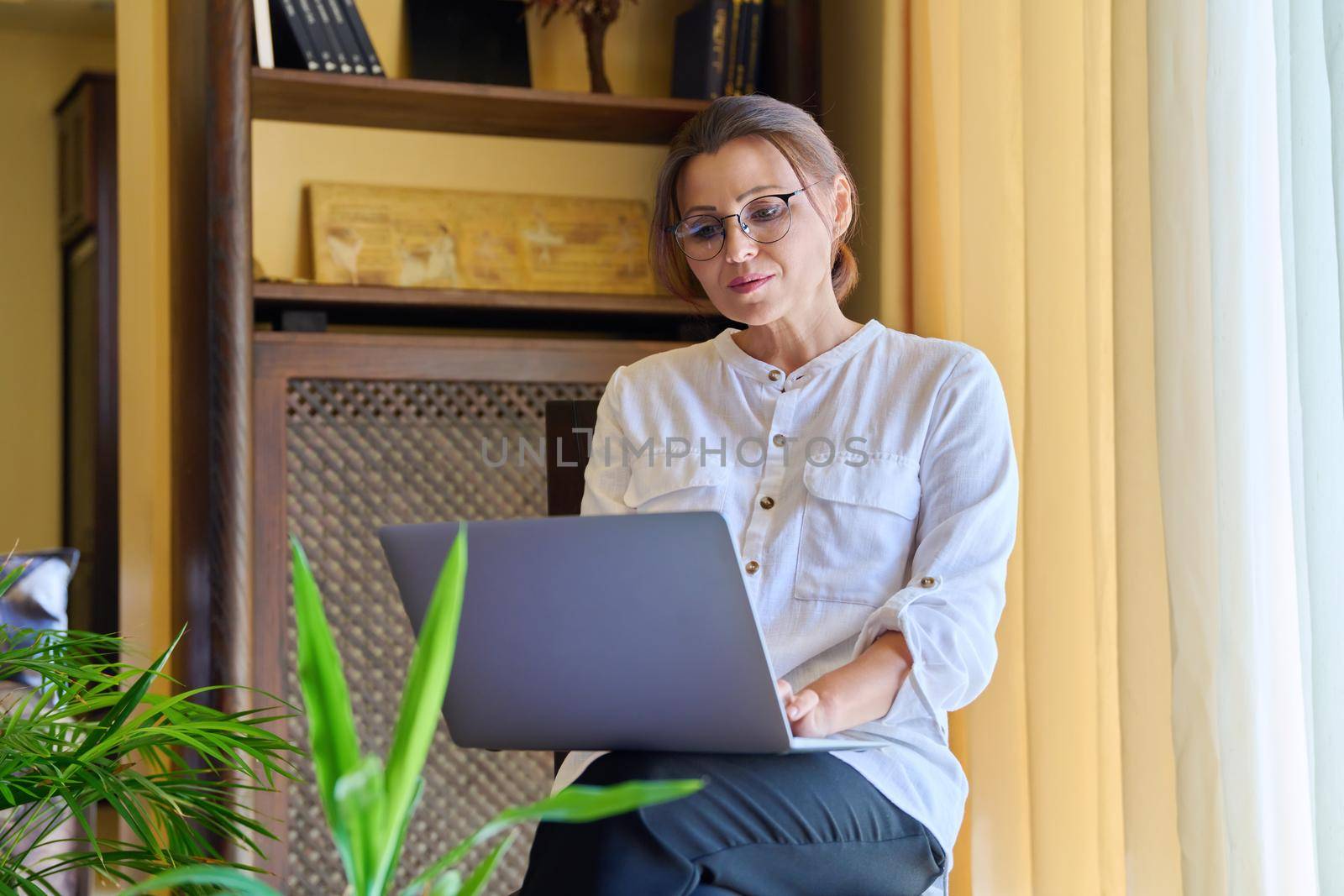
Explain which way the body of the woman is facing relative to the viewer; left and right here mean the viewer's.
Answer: facing the viewer and to the left of the viewer

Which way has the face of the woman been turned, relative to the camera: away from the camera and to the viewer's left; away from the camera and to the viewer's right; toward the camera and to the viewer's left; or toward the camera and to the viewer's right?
toward the camera and to the viewer's left

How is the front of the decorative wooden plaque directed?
toward the camera

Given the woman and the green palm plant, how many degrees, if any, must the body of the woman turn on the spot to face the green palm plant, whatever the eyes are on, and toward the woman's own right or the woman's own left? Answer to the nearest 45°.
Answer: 0° — they already face it

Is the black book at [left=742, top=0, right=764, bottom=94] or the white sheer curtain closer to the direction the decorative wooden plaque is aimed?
the white sheer curtain

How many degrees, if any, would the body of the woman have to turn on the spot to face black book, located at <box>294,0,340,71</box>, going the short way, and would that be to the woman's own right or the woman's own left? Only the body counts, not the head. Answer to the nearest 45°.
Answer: approximately 90° to the woman's own right

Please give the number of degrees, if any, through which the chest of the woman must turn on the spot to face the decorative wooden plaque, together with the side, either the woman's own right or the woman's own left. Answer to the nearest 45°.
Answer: approximately 90° to the woman's own right

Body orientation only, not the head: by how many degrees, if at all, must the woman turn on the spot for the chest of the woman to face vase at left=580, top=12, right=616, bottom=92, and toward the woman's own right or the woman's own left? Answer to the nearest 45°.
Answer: approximately 135° to the woman's own right

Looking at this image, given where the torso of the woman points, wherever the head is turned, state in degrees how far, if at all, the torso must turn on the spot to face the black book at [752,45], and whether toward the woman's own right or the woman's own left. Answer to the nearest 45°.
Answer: approximately 135° to the woman's own right

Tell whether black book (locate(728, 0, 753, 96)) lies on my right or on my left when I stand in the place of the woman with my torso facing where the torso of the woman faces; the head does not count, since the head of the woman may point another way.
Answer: on my right

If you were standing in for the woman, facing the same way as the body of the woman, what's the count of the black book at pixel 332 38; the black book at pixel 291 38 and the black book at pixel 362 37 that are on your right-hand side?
3

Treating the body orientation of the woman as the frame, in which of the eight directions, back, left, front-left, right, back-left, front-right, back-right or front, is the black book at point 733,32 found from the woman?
back-right

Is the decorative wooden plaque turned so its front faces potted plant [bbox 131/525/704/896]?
yes

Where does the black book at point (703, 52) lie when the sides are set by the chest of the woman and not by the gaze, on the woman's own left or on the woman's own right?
on the woman's own right

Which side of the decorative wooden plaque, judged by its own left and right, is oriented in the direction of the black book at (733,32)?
left

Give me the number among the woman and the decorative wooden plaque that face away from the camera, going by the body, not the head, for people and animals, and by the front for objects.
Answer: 0
